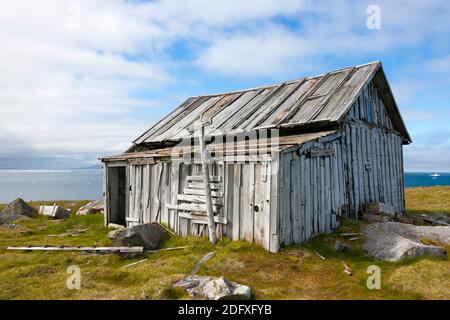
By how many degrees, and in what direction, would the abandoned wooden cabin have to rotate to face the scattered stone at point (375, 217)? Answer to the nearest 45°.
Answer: approximately 135° to its left

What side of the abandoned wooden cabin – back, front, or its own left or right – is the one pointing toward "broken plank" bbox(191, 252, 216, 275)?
front

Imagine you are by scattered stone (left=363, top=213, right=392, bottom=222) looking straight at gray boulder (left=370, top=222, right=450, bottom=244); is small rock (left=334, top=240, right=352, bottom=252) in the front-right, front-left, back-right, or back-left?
front-right

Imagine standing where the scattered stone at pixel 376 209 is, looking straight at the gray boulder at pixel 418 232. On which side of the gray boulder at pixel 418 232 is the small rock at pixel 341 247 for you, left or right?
right

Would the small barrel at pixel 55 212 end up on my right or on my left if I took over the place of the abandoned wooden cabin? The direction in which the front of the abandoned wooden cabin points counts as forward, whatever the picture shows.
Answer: on my right

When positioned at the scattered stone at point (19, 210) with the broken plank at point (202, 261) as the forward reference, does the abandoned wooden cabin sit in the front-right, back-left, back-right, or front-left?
front-left

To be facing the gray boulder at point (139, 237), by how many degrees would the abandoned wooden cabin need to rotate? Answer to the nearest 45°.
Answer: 0° — it already faces it

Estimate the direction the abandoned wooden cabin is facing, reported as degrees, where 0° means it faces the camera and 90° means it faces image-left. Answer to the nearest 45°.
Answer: approximately 45°

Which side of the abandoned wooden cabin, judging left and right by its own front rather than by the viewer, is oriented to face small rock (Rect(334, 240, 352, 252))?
left

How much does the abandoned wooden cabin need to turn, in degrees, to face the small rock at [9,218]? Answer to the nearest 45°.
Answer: approximately 45° to its right

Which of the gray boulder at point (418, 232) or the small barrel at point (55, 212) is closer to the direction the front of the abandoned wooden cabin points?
the small barrel

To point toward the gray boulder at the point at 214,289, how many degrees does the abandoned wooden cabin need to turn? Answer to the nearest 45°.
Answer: approximately 45° to its left

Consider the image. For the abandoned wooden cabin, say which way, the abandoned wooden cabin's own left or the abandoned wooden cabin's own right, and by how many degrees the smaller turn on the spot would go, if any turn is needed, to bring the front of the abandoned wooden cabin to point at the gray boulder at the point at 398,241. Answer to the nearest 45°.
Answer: approximately 90° to the abandoned wooden cabin's own left

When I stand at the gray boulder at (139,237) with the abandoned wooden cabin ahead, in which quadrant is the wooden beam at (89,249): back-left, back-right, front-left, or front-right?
back-left

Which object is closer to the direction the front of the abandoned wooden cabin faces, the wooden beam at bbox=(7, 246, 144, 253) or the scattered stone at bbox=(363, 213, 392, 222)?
the wooden beam
